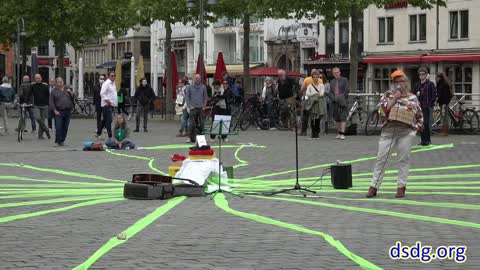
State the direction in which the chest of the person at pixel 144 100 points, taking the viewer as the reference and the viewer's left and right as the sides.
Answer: facing the viewer

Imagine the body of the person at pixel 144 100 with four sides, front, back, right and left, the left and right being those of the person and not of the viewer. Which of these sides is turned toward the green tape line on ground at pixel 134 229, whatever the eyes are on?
front

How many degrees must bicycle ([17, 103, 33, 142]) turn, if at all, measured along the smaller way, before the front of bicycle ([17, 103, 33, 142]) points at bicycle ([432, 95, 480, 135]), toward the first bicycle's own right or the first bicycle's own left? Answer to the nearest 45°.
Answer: approximately 90° to the first bicycle's own left

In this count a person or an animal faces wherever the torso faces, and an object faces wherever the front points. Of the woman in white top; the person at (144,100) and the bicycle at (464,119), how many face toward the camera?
2

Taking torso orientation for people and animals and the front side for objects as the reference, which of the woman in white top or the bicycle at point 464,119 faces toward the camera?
the woman in white top

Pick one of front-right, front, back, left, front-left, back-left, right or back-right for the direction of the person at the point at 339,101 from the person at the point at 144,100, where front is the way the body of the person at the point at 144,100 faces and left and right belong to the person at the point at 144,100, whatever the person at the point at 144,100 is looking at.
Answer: front-left

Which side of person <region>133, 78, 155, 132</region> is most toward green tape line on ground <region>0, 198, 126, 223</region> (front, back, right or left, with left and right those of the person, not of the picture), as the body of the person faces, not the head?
front

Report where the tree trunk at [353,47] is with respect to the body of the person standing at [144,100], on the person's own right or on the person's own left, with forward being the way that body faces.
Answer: on the person's own left

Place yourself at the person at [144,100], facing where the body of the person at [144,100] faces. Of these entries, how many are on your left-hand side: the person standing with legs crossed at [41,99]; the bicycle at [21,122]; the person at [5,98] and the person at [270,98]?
1

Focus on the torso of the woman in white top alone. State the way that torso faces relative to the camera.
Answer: toward the camera

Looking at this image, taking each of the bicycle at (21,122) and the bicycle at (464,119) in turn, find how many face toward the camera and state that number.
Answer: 1

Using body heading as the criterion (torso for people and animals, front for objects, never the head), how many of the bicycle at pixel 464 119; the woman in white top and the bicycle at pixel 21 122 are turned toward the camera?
2

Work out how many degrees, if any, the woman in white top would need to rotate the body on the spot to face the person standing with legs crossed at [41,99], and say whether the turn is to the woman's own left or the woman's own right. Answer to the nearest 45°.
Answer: approximately 90° to the woman's own right

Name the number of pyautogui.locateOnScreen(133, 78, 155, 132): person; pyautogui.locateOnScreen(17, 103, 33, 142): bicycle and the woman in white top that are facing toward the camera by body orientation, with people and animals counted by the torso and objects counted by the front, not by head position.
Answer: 3

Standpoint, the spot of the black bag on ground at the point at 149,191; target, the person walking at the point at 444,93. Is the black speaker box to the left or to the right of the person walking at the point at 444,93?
right

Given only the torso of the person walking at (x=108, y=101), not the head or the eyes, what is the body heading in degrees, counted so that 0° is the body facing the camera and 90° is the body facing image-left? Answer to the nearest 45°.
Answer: approximately 315°
